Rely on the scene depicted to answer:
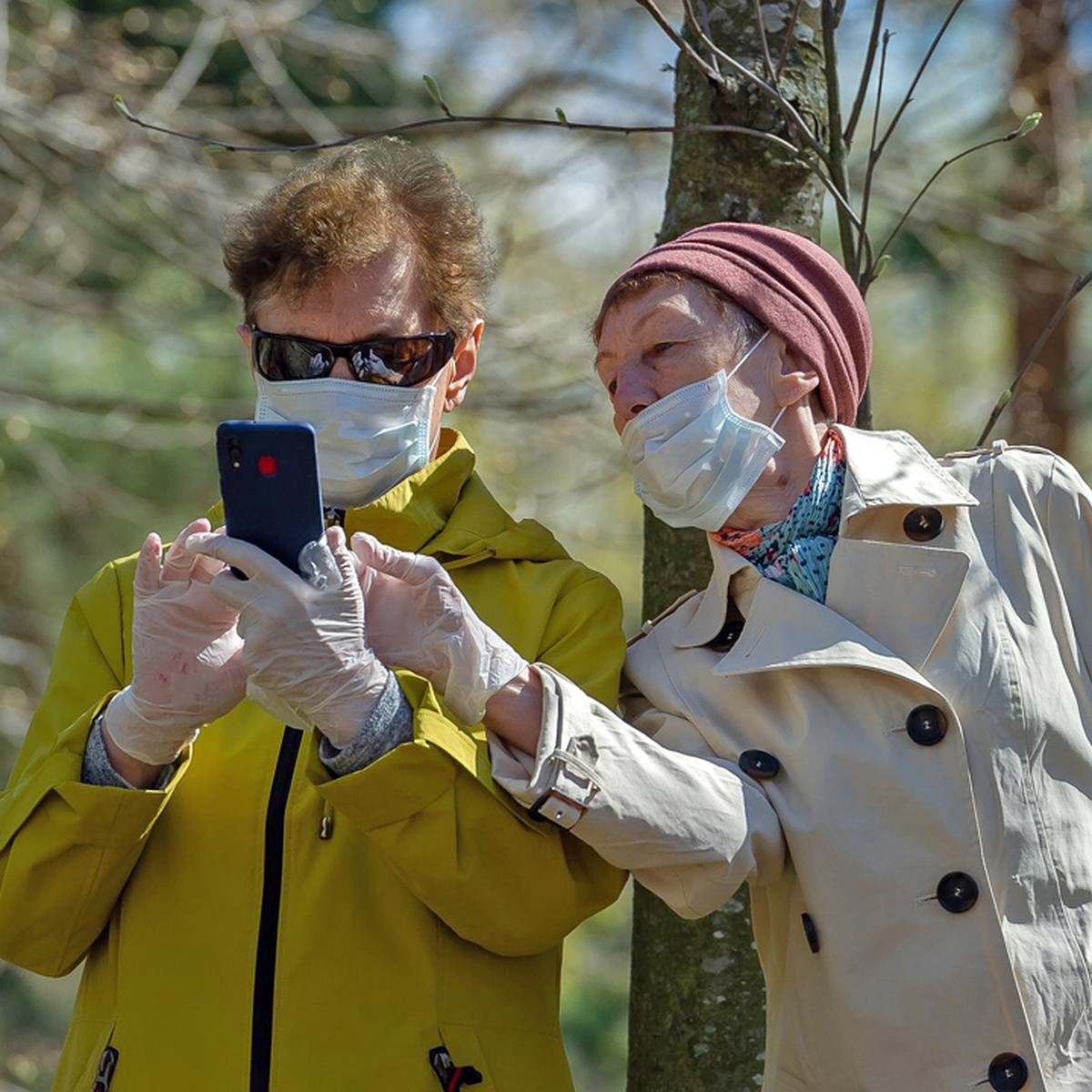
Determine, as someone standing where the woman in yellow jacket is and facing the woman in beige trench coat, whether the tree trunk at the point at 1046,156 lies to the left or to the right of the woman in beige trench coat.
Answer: left

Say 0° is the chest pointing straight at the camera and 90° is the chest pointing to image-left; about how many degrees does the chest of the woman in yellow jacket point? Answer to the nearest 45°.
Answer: approximately 0°

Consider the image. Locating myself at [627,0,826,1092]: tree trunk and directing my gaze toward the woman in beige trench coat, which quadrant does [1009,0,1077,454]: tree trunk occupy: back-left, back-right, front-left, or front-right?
back-left

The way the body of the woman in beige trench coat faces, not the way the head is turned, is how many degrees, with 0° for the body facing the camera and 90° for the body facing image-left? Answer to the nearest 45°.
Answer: approximately 45°

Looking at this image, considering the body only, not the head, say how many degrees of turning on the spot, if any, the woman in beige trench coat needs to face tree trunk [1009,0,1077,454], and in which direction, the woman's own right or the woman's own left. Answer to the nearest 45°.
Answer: approximately 135° to the woman's own right

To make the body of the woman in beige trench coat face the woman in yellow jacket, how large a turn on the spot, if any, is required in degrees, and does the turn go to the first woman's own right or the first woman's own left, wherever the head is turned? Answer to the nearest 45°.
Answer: approximately 45° to the first woman's own right

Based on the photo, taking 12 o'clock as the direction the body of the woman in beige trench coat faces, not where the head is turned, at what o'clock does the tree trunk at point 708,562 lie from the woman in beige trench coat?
The tree trunk is roughly at 4 o'clock from the woman in beige trench coat.

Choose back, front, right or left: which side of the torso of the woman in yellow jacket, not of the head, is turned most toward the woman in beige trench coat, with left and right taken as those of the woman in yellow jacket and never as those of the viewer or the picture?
left
